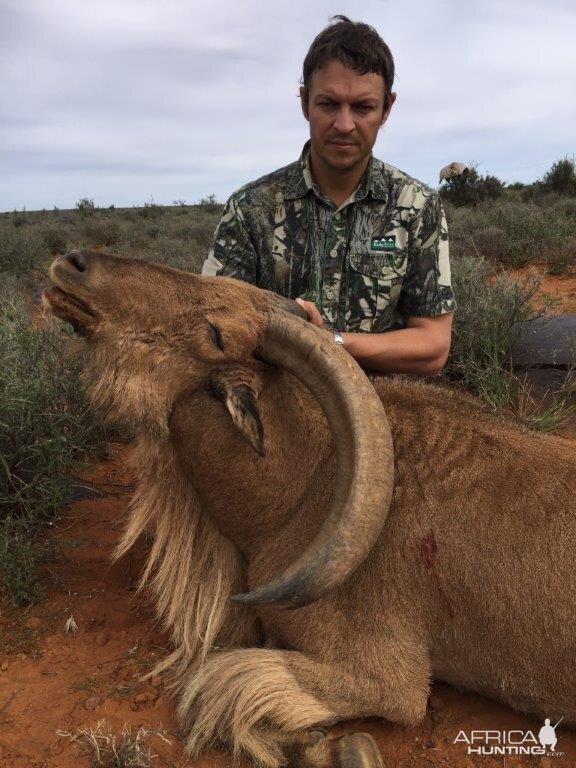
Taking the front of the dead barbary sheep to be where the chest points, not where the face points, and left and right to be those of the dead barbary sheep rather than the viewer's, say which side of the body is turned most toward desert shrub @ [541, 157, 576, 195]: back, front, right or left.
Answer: right

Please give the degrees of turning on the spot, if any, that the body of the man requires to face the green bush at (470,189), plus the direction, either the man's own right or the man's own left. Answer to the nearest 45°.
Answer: approximately 180°

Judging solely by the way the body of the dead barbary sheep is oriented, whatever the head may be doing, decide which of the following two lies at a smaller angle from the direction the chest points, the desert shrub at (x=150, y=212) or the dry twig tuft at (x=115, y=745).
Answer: the dry twig tuft

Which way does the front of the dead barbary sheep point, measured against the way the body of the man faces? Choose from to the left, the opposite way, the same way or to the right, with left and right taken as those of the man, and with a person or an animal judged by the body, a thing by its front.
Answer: to the right

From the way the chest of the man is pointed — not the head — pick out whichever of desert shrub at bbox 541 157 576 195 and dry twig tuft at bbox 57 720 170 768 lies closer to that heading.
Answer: the dry twig tuft

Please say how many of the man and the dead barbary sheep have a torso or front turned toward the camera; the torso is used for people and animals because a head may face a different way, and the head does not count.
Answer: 1

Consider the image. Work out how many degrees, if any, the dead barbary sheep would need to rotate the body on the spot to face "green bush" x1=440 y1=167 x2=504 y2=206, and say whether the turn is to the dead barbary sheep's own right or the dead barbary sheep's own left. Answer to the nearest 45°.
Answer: approximately 90° to the dead barbary sheep's own right

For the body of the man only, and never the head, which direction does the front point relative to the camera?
toward the camera

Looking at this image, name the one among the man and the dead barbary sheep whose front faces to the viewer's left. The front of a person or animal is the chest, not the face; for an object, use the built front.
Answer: the dead barbary sheep

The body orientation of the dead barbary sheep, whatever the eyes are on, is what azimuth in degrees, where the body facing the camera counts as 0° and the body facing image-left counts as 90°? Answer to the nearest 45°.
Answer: approximately 90°

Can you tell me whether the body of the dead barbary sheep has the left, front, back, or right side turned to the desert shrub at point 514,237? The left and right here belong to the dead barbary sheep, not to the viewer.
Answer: right

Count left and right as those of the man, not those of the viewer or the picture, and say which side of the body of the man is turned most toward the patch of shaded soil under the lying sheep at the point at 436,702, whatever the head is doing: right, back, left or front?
front
